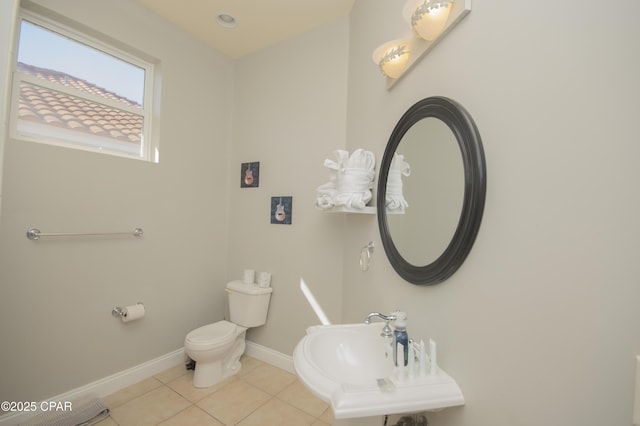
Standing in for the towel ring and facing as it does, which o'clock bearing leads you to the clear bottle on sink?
The clear bottle on sink is roughly at 10 o'clock from the towel ring.

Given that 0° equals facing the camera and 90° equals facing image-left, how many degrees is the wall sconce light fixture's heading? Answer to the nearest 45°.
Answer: approximately 45°

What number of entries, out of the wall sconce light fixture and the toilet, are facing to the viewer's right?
0

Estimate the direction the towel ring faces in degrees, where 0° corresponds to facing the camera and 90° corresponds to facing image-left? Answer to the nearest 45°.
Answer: approximately 45°

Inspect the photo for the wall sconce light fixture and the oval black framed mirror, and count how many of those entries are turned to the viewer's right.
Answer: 0

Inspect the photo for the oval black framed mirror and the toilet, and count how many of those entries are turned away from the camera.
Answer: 0
